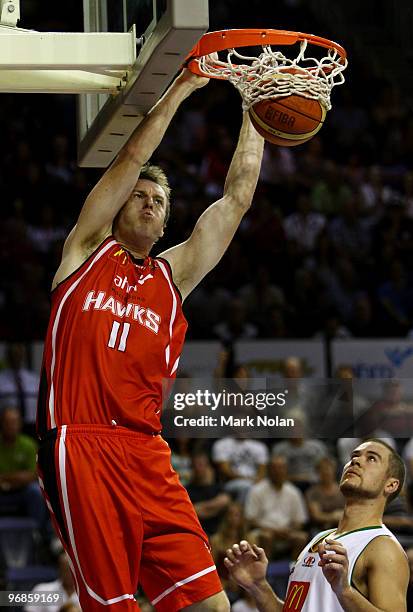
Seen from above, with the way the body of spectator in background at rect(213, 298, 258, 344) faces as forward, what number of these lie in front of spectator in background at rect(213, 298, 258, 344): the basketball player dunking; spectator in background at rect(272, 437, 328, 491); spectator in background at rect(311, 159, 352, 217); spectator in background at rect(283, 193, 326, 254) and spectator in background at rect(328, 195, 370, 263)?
2

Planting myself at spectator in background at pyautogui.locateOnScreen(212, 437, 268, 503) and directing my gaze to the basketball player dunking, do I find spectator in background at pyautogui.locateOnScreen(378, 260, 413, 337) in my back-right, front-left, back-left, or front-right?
back-left

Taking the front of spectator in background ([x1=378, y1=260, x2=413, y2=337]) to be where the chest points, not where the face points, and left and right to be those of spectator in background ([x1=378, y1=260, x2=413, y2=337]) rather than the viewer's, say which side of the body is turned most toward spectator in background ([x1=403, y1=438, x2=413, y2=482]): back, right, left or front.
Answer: front

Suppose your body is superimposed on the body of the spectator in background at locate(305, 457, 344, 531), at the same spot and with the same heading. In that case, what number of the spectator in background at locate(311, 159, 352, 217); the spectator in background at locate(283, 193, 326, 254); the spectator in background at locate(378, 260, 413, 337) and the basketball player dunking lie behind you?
3

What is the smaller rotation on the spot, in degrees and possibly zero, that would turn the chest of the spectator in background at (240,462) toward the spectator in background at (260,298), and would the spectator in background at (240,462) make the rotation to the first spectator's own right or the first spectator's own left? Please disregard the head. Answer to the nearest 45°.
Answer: approximately 180°

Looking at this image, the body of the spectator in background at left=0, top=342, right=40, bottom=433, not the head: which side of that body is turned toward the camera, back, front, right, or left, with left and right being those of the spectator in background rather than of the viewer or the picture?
front

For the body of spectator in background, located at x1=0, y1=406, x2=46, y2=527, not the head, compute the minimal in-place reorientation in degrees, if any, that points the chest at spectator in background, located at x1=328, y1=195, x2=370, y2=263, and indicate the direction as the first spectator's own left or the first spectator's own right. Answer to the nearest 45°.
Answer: approximately 135° to the first spectator's own left

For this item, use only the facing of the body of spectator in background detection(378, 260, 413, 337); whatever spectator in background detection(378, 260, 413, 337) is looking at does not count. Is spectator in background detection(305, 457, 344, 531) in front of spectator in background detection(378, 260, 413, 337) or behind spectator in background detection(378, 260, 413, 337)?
in front

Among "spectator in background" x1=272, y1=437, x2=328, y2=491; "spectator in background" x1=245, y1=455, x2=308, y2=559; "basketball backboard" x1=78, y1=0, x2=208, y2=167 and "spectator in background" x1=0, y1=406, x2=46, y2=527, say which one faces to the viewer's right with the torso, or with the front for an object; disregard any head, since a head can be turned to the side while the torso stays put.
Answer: the basketball backboard

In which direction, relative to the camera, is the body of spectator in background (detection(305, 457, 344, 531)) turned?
toward the camera

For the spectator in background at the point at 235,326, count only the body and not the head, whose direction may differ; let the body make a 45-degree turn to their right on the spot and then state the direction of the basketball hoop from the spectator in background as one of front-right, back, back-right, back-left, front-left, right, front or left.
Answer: front-left
